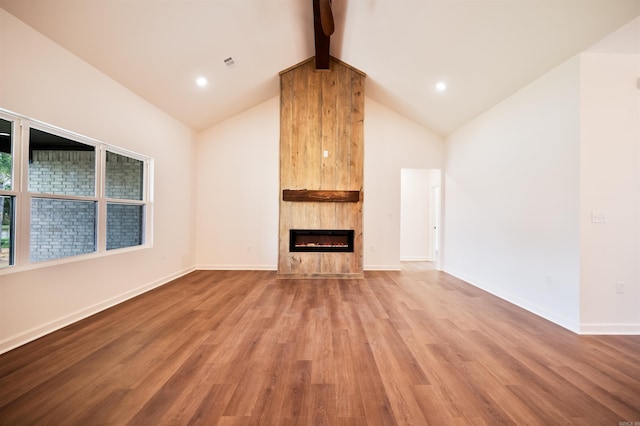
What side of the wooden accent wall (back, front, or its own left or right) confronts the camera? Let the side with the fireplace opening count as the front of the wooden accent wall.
front

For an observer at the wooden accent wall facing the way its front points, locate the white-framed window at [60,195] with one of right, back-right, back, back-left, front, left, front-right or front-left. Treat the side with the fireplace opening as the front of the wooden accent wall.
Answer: front-right

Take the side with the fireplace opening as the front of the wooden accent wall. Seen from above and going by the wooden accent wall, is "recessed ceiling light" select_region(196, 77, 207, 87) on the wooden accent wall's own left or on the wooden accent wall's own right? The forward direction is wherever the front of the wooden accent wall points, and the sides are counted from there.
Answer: on the wooden accent wall's own right
